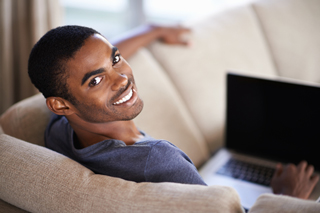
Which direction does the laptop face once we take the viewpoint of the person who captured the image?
facing the viewer and to the left of the viewer

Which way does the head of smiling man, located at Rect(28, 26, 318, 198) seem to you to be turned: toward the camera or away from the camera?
toward the camera
